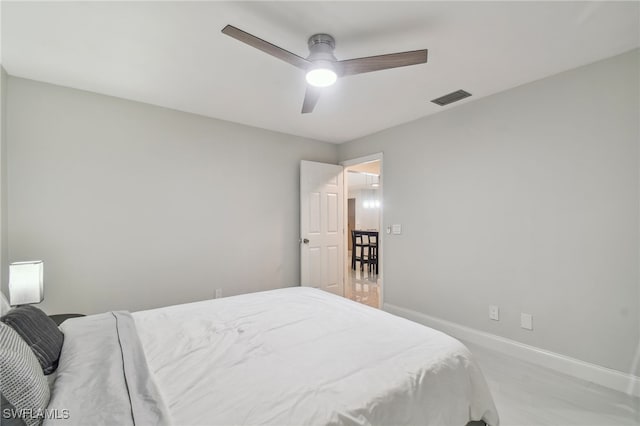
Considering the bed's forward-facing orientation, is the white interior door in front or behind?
in front

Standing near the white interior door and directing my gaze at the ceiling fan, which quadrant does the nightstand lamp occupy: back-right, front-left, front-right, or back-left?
front-right

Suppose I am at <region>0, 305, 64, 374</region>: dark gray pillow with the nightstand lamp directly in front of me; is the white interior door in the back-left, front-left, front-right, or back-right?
front-right

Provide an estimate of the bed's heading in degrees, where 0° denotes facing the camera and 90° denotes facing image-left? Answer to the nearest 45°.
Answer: approximately 225°

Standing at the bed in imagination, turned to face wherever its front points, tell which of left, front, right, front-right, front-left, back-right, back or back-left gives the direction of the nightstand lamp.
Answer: left

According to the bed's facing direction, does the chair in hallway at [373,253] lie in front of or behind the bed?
in front
